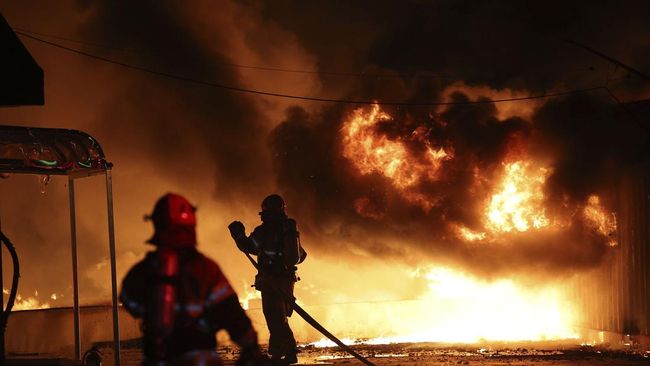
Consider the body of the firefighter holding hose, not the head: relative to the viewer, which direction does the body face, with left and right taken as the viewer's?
facing away from the viewer and to the left of the viewer

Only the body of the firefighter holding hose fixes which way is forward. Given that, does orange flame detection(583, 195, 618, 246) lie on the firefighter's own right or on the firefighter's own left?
on the firefighter's own right

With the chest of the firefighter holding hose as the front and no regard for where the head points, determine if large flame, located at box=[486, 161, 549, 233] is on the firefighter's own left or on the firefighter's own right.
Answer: on the firefighter's own right

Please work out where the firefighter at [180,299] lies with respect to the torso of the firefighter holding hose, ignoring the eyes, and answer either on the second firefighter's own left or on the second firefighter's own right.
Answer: on the second firefighter's own left

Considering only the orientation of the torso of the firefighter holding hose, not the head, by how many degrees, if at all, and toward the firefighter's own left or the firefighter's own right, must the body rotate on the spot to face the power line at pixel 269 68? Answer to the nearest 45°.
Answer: approximately 45° to the firefighter's own right

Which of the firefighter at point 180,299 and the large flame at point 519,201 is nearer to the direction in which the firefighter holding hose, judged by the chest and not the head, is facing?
the large flame

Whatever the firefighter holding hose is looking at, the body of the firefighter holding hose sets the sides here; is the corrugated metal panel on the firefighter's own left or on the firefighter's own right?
on the firefighter's own right
